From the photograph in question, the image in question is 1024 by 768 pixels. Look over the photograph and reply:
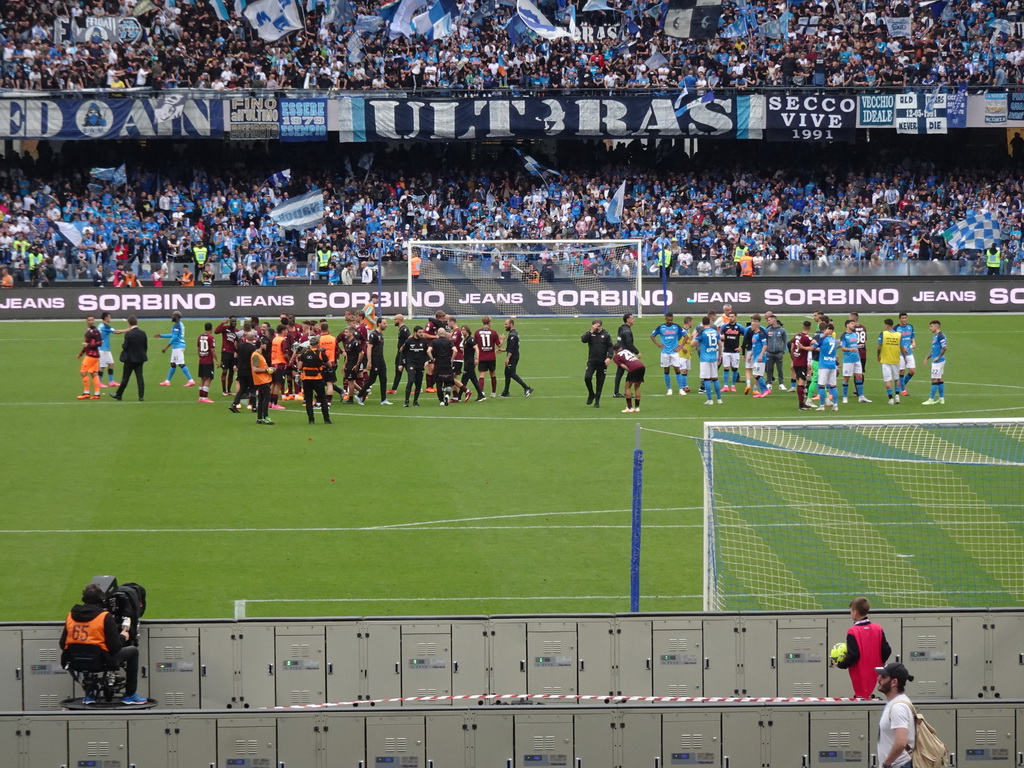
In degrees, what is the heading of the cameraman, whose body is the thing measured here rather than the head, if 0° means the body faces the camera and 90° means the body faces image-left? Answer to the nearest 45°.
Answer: approximately 225°

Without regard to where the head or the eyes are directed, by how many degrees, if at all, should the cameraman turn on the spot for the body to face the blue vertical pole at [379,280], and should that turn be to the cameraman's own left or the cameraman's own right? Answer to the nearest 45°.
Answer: approximately 45° to the cameraman's own left

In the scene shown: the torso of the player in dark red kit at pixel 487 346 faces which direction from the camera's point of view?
away from the camera

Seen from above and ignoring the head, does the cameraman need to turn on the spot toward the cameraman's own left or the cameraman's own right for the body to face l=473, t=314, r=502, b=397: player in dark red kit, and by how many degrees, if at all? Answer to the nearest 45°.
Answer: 0° — they already face them

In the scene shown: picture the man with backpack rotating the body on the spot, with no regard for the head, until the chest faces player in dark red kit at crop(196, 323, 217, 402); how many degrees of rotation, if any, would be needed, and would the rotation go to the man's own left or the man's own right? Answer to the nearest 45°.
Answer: approximately 45° to the man's own right

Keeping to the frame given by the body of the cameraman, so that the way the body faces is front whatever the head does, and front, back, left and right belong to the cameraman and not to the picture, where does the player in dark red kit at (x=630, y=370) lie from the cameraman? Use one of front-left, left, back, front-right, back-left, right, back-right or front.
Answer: front

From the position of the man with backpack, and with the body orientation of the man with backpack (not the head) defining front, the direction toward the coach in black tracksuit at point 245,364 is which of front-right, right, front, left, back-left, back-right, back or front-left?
front-right

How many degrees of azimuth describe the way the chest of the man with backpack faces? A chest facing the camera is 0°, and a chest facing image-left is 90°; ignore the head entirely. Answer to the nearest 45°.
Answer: approximately 90°

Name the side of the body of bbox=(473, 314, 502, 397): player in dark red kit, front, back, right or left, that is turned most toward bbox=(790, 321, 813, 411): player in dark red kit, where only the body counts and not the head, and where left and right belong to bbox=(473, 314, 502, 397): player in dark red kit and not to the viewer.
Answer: right

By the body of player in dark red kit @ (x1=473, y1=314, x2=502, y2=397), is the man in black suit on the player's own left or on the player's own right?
on the player's own left

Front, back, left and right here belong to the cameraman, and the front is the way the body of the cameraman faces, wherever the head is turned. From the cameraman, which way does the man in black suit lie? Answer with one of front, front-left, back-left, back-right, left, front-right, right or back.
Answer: front-left

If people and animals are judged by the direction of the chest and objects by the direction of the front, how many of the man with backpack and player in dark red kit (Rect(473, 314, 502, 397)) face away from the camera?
1
